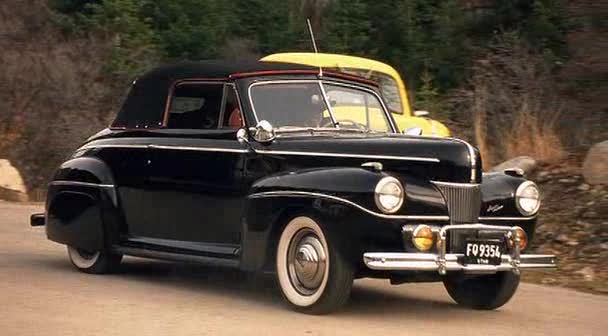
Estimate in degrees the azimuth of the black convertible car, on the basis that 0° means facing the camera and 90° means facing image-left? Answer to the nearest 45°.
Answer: approximately 315°

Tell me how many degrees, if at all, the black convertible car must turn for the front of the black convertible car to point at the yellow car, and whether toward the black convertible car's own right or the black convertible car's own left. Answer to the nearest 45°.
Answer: approximately 135° to the black convertible car's own left
